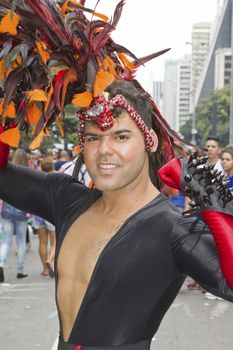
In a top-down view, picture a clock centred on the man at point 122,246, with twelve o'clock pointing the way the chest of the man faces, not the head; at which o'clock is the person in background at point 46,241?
The person in background is roughly at 4 o'clock from the man.

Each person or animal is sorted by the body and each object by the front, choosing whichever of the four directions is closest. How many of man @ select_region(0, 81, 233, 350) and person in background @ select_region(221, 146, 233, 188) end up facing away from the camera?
0

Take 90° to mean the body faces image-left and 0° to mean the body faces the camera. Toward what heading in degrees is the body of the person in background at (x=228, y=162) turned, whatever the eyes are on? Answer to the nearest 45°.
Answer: approximately 45°

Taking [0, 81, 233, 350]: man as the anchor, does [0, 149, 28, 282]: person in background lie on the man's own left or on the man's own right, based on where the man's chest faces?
on the man's own right

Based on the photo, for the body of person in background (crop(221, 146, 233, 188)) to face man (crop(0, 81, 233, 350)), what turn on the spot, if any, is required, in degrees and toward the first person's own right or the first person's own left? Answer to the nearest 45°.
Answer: approximately 45° to the first person's own left

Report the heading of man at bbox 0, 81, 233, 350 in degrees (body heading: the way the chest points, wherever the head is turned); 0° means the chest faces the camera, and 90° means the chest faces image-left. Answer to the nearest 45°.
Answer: approximately 45°

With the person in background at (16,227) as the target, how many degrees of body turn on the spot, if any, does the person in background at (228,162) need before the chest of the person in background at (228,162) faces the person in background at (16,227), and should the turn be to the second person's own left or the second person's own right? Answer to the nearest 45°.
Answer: approximately 45° to the second person's own right
